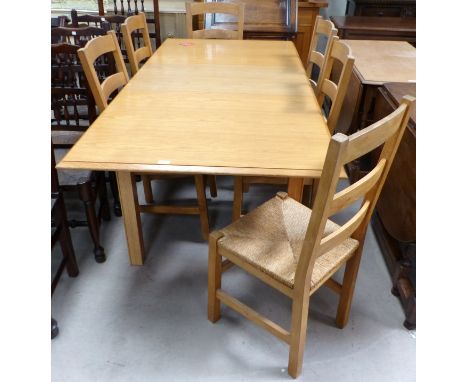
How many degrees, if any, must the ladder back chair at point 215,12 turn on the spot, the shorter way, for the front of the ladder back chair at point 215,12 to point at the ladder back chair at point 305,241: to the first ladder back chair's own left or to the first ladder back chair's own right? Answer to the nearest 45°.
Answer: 0° — it already faces it

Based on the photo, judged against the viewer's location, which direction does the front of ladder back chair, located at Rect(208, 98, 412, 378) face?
facing away from the viewer and to the left of the viewer

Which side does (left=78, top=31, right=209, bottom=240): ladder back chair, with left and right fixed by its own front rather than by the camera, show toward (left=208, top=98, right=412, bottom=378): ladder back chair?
front

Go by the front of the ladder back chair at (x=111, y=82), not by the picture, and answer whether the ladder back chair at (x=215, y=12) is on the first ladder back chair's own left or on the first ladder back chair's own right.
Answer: on the first ladder back chair's own left

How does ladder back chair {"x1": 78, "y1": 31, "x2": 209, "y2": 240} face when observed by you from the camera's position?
facing the viewer and to the right of the viewer

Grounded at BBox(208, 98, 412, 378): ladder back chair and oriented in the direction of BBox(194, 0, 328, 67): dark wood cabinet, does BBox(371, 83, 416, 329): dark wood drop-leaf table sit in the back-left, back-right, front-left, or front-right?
front-right

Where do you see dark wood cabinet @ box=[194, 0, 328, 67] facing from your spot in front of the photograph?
facing the viewer

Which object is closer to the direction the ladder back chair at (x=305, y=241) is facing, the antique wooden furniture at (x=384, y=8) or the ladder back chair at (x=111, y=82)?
the ladder back chair

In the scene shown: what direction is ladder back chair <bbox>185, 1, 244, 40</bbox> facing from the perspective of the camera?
toward the camera

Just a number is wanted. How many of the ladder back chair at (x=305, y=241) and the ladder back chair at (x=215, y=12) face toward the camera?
1

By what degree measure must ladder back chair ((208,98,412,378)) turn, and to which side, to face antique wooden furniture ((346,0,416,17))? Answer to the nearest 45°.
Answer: approximately 45° to its right

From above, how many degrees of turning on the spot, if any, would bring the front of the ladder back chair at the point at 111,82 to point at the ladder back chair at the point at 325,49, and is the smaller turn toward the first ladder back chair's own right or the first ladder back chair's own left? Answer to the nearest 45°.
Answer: approximately 45° to the first ladder back chair's own left

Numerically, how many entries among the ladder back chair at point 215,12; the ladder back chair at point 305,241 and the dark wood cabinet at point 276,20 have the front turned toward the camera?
2

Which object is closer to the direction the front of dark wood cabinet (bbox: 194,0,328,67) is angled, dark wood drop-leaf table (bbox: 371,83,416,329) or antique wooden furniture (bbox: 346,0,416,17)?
the dark wood drop-leaf table

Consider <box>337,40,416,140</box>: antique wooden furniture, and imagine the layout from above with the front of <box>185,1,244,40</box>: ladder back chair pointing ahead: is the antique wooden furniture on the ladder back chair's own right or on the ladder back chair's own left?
on the ladder back chair's own left
